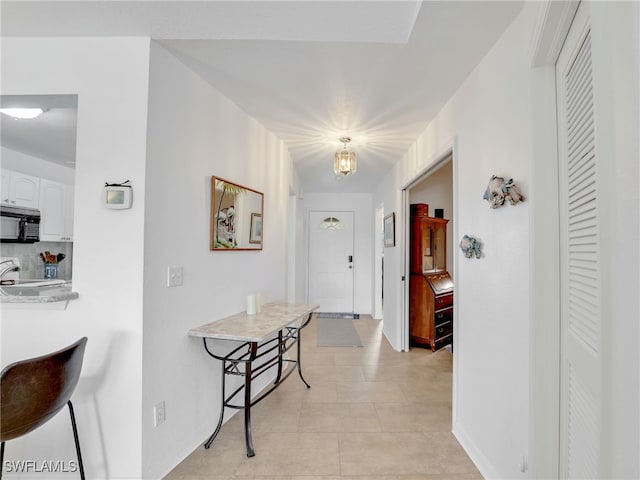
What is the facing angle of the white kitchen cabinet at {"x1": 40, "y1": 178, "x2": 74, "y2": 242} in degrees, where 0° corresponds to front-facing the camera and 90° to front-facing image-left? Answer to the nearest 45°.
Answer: approximately 315°

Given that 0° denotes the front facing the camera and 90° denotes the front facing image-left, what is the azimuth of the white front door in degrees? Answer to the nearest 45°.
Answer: approximately 0°

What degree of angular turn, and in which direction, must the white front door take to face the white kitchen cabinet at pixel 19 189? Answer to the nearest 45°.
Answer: approximately 45° to its right

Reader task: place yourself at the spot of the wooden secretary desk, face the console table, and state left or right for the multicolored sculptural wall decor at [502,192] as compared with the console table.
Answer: left

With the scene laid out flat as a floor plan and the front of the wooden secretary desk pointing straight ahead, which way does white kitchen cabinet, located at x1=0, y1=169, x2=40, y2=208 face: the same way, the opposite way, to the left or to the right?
to the left
